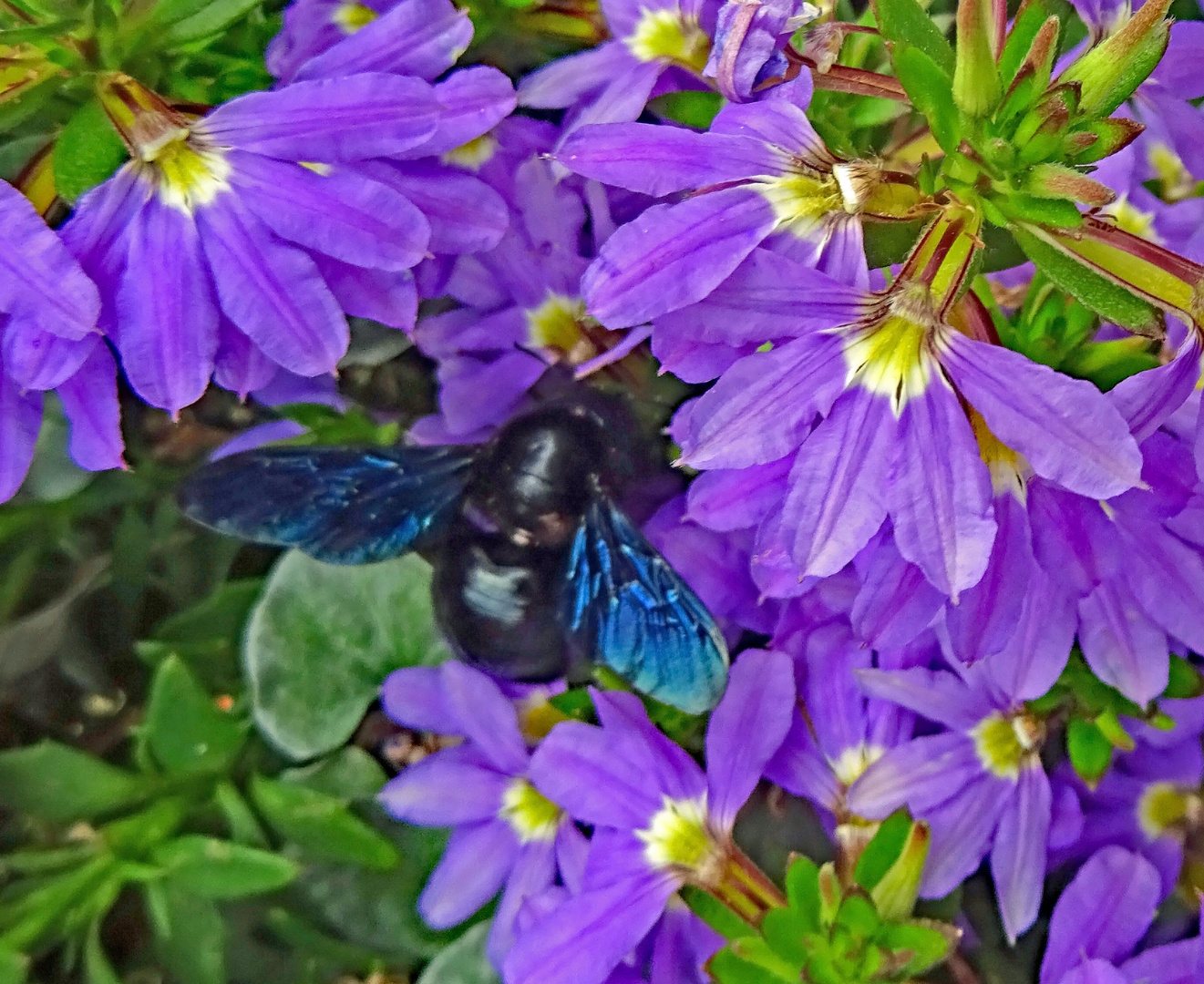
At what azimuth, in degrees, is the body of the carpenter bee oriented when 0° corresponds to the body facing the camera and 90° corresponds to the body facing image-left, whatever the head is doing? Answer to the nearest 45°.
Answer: approximately 225°
